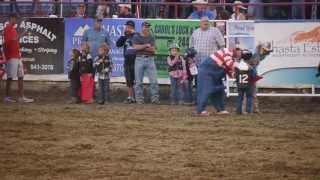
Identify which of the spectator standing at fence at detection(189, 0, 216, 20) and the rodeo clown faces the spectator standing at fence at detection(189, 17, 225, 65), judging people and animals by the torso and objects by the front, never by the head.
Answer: the spectator standing at fence at detection(189, 0, 216, 20)

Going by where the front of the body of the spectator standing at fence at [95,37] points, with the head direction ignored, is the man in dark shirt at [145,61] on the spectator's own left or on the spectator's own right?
on the spectator's own left

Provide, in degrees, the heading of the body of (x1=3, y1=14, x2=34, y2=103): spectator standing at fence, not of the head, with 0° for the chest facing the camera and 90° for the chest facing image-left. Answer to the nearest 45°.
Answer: approximately 270°

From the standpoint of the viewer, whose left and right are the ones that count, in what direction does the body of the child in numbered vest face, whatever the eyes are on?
facing away from the viewer

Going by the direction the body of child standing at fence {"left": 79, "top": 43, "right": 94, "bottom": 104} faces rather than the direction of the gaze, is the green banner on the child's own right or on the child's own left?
on the child's own left

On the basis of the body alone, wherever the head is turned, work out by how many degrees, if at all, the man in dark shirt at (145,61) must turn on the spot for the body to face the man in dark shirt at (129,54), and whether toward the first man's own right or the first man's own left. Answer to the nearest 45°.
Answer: approximately 135° to the first man's own right

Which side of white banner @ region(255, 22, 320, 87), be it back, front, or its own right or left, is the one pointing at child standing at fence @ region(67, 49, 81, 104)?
right

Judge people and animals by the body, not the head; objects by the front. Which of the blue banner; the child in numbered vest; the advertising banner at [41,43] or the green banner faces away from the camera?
the child in numbered vest

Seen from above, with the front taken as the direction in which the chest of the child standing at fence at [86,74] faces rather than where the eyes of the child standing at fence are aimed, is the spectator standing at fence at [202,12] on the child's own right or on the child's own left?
on the child's own left

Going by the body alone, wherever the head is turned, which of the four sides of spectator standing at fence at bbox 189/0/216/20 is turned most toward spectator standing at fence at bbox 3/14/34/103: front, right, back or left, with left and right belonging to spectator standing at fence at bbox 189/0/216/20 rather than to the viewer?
right

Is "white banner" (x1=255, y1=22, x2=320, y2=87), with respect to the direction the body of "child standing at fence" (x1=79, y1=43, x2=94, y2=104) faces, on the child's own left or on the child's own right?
on the child's own left

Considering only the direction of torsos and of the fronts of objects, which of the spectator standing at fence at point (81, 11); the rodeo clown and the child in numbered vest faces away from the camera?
the child in numbered vest

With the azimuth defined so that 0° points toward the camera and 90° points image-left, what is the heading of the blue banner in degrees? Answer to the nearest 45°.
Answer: approximately 0°

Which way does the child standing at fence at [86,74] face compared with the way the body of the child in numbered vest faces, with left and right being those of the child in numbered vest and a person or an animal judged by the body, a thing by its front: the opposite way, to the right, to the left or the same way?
the opposite way

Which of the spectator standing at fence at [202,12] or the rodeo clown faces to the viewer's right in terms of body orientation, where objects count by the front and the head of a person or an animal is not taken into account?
the rodeo clown

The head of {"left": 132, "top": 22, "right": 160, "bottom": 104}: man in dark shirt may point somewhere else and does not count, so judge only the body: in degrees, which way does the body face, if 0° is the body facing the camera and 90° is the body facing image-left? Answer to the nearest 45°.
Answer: approximately 0°
